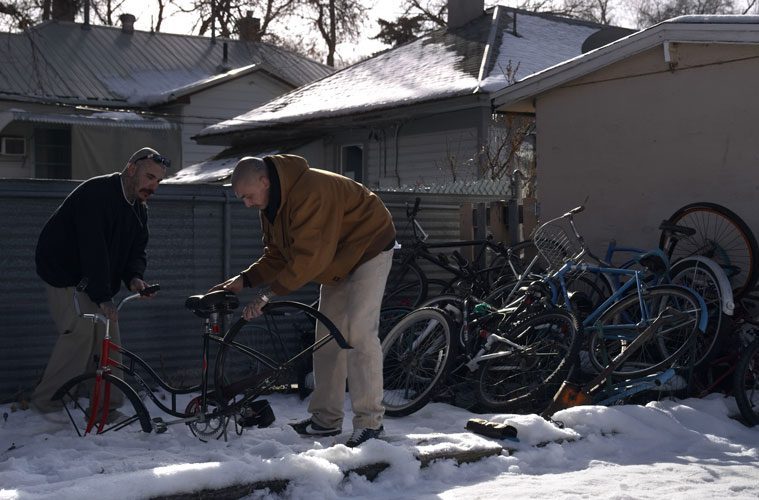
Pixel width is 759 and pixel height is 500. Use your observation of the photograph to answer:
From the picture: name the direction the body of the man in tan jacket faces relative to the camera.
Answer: to the viewer's left

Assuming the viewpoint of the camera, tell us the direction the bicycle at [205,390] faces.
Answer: facing to the left of the viewer

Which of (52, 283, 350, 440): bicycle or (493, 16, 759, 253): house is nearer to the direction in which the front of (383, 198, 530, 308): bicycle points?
the bicycle

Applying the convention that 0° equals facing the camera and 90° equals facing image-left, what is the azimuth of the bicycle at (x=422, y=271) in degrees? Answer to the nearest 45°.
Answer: approximately 90°
